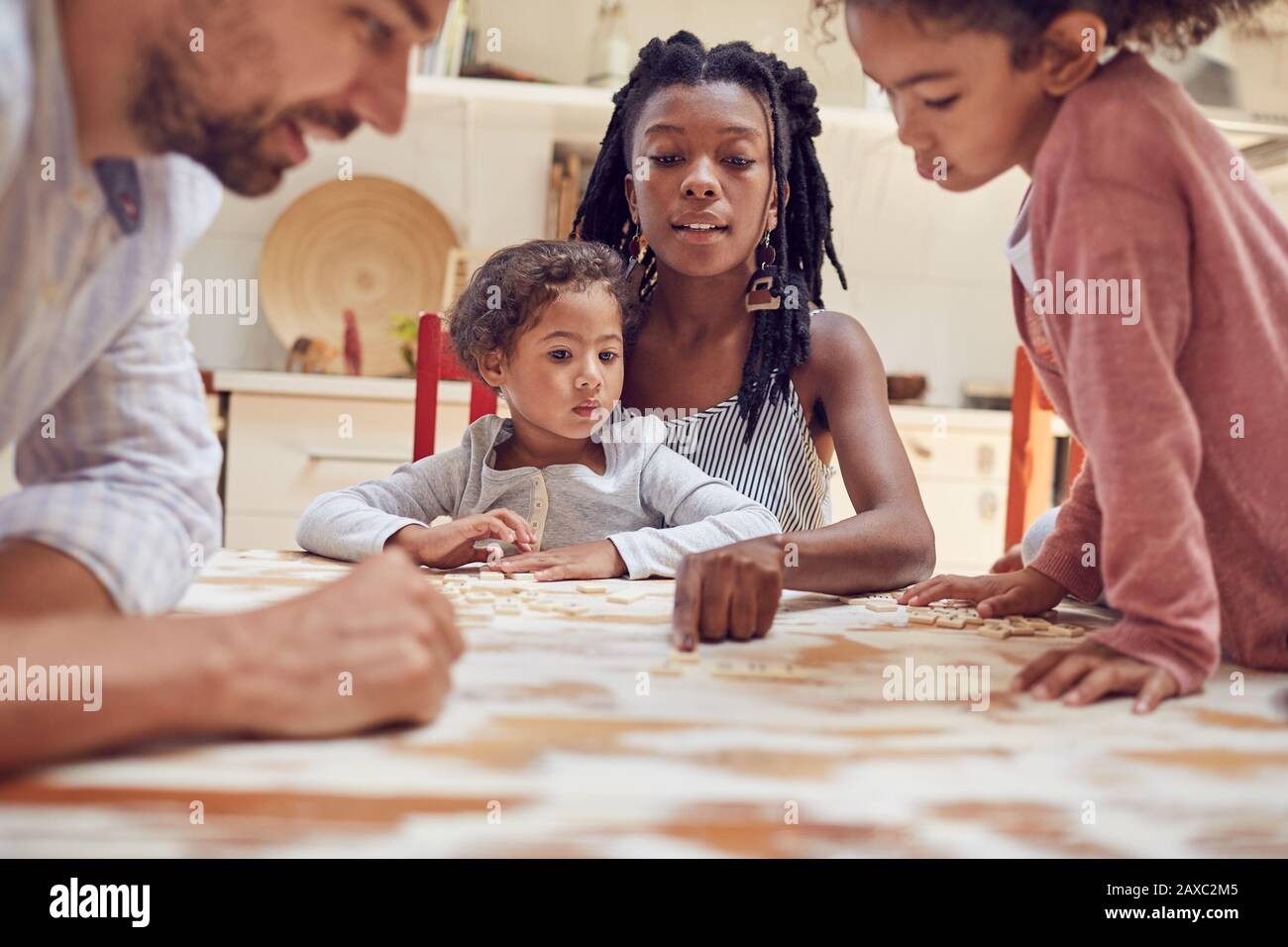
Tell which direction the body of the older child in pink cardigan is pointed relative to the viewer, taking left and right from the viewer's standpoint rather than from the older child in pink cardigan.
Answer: facing to the left of the viewer

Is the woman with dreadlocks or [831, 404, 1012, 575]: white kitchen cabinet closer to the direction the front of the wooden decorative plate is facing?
the woman with dreadlocks
